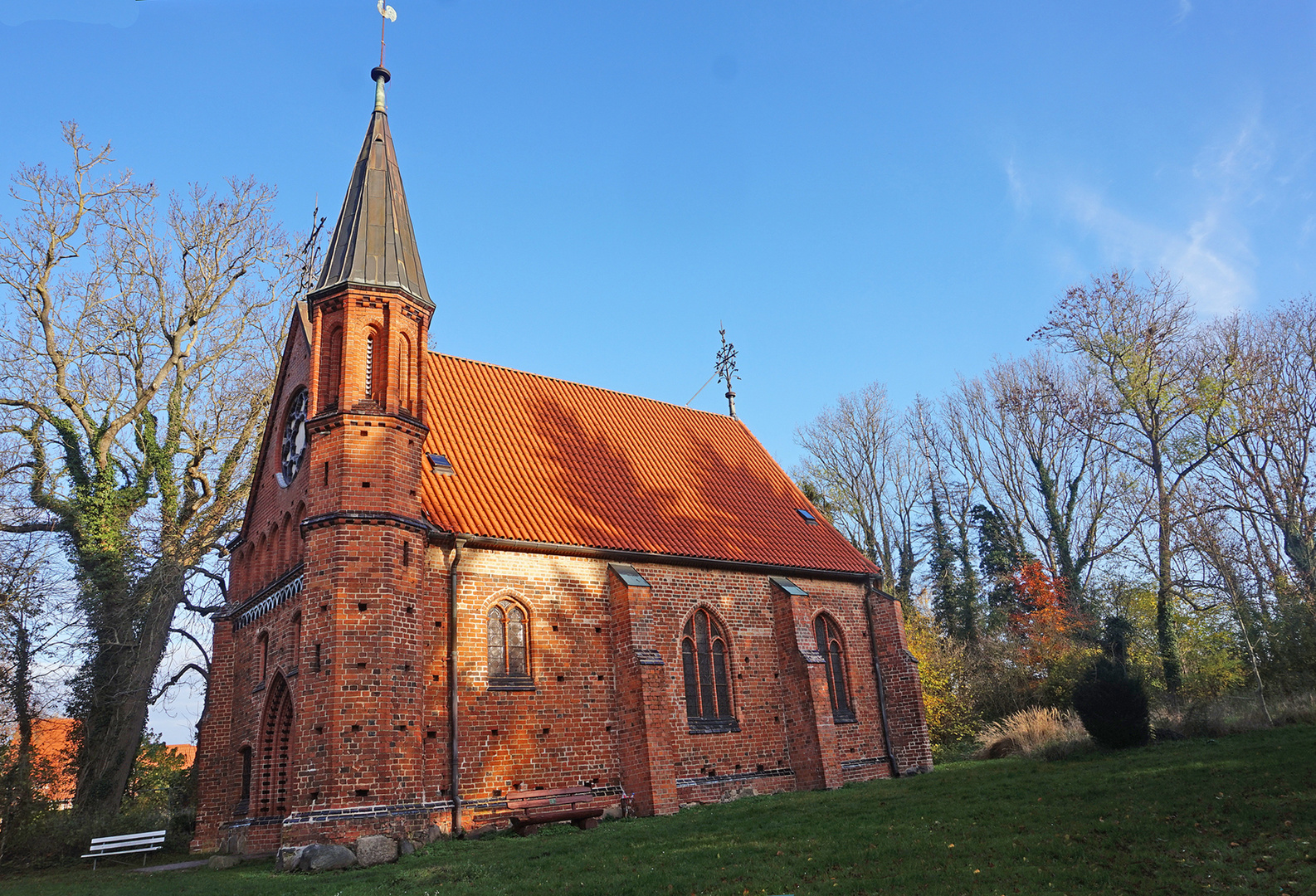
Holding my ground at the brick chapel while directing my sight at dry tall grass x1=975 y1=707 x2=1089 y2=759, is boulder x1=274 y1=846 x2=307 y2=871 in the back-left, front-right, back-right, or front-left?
back-right

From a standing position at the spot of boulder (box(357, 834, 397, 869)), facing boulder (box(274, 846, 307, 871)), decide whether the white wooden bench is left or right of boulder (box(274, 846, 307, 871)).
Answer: right

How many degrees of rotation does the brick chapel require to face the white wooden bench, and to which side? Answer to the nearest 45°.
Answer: approximately 45° to its right

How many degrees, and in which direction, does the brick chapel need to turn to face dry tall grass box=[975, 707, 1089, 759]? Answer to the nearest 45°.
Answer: approximately 135° to its left

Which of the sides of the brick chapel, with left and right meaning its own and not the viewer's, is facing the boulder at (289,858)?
front

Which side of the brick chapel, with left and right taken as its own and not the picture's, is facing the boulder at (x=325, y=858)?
front

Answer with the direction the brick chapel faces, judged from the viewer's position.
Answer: facing the viewer and to the left of the viewer

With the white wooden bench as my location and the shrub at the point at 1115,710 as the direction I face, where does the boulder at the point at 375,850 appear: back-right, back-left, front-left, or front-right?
front-right

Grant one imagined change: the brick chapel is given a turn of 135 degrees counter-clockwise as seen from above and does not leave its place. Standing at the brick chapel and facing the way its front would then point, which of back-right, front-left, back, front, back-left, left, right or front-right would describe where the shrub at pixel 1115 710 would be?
front
